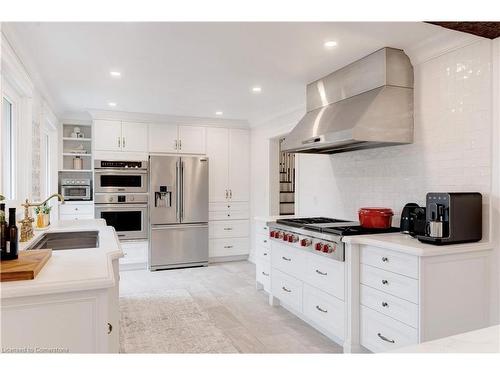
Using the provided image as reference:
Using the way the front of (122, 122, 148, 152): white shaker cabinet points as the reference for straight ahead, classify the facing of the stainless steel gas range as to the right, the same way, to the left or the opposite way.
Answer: to the right

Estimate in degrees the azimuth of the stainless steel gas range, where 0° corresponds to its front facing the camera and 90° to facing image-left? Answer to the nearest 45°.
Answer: approximately 45°

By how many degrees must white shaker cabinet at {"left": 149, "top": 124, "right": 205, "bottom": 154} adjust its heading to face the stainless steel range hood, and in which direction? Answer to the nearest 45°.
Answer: approximately 45° to its left

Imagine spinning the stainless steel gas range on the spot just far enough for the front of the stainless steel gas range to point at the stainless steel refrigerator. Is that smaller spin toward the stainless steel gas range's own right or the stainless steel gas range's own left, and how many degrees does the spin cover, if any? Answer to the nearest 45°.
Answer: approximately 90° to the stainless steel gas range's own right

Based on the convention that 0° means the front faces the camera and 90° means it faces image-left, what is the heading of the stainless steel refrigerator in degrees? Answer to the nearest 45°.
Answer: approximately 0°

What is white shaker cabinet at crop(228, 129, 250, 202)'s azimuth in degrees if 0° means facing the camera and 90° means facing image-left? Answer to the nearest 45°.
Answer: approximately 0°

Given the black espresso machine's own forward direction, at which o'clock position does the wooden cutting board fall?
The wooden cutting board is roughly at 12 o'clock from the black espresso machine.

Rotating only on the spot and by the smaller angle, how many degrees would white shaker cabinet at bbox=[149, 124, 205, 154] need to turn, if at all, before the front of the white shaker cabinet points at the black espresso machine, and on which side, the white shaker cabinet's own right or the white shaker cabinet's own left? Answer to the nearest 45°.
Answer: approximately 45° to the white shaker cabinet's own left

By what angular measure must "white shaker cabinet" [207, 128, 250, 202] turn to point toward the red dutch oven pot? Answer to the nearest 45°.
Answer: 0° — it already faces it
